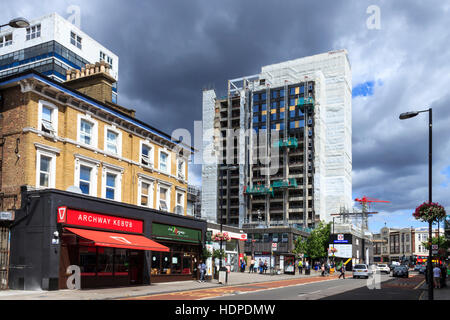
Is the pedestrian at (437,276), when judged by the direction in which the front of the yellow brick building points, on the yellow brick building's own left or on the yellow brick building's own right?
on the yellow brick building's own left

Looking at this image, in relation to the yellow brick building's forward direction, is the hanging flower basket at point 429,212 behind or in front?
in front

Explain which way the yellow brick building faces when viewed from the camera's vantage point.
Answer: facing the viewer and to the right of the viewer

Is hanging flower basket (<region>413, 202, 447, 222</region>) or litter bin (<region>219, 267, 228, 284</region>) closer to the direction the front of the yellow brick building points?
the hanging flower basket

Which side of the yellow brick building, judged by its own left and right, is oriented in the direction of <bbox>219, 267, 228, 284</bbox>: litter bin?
left

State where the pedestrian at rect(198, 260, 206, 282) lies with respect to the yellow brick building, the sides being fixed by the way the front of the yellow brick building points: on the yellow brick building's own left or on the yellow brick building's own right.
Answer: on the yellow brick building's own left
